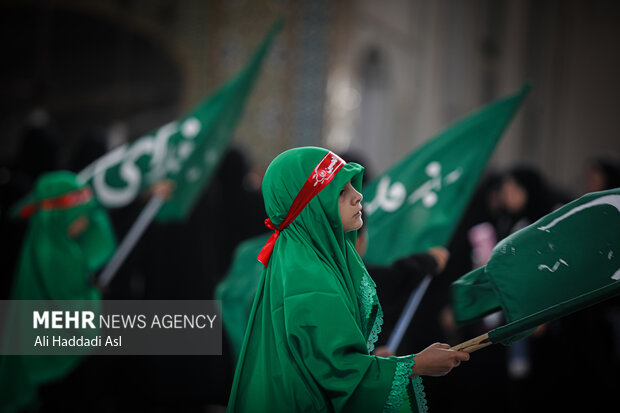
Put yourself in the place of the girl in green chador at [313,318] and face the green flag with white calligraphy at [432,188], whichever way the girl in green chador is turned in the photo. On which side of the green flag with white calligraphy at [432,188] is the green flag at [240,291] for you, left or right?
left

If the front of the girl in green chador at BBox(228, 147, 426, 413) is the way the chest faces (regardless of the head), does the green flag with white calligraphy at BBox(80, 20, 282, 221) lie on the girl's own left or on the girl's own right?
on the girl's own left

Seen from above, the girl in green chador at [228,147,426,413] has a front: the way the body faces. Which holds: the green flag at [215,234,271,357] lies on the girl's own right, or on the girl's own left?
on the girl's own left

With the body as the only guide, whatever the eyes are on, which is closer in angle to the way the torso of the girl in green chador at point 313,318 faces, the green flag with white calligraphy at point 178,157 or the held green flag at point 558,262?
the held green flag

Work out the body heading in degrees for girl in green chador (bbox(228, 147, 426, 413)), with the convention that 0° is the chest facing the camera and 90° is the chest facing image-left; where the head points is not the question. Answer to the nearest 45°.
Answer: approximately 270°

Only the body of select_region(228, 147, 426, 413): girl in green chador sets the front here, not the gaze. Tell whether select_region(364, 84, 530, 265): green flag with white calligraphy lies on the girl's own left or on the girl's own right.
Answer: on the girl's own left

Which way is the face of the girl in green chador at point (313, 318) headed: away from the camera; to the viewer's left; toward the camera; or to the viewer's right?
to the viewer's right

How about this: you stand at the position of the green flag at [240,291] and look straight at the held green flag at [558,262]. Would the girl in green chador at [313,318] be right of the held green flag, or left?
right

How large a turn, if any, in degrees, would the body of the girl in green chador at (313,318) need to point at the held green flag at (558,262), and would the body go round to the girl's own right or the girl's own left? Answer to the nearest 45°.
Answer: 0° — they already face it

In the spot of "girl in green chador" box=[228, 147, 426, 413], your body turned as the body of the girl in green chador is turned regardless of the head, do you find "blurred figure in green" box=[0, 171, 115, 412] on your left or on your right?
on your left
